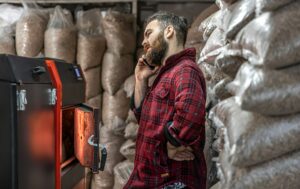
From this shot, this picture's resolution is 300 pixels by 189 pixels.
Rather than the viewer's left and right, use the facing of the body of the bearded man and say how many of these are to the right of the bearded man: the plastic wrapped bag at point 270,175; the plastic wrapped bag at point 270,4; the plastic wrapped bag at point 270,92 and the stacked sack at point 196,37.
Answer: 1

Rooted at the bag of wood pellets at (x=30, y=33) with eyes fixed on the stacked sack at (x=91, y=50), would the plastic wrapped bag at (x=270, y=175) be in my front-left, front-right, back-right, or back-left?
front-right

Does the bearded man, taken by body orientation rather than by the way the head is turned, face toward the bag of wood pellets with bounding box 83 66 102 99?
no
